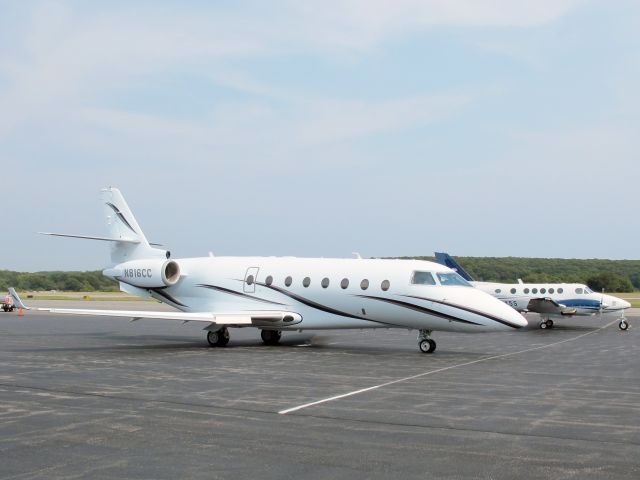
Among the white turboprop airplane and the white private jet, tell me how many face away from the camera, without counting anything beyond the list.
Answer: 0

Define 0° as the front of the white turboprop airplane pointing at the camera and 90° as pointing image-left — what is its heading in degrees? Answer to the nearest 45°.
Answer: approximately 270°

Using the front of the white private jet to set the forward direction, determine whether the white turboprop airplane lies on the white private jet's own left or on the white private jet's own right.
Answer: on the white private jet's own left

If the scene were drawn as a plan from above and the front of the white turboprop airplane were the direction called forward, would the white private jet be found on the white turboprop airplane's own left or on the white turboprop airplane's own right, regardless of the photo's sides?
on the white turboprop airplane's own right

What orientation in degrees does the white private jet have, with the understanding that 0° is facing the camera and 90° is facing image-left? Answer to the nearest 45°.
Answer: approximately 315°
